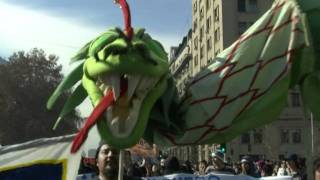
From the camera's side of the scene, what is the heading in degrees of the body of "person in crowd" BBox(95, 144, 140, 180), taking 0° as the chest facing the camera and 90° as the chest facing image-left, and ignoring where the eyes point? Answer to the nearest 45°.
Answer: approximately 315°

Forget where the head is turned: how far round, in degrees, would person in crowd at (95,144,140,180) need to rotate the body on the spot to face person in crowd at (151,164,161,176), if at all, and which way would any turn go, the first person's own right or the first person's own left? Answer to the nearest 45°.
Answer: approximately 135° to the first person's own left

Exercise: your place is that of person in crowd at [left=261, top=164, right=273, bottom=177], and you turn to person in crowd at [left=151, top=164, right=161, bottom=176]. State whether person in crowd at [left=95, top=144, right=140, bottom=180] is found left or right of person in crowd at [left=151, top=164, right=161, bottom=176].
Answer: left

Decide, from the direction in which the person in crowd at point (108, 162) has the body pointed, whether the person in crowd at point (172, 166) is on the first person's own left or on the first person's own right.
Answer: on the first person's own left
